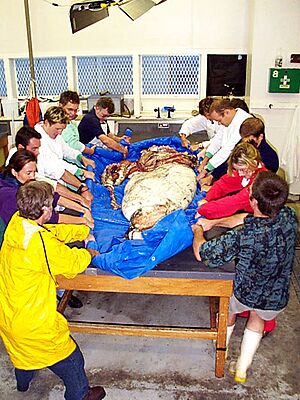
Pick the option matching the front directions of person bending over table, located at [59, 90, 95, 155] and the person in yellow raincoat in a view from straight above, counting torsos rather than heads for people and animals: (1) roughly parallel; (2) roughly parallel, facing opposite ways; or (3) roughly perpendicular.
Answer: roughly perpendicular

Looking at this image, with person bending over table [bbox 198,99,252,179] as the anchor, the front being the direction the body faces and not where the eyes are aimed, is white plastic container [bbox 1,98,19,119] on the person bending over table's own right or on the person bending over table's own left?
on the person bending over table's own right

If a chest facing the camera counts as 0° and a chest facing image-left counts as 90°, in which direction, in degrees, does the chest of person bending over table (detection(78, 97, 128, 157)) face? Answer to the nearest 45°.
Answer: approximately 315°

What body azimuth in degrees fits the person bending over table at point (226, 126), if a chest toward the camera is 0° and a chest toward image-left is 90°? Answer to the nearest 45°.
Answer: approximately 45°

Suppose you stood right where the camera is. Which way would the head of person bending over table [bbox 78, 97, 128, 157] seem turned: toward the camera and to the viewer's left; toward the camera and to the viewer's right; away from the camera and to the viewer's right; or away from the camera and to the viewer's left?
toward the camera and to the viewer's right

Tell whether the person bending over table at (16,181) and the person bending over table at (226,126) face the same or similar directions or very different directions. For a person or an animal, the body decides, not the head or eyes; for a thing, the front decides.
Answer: very different directions

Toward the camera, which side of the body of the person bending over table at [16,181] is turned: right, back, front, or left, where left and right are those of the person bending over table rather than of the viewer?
right

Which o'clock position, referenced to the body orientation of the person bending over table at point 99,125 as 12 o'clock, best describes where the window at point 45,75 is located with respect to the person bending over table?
The window is roughly at 7 o'clock from the person bending over table.

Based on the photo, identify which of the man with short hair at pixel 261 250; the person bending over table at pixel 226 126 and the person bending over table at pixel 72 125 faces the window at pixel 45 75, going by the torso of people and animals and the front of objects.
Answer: the man with short hair

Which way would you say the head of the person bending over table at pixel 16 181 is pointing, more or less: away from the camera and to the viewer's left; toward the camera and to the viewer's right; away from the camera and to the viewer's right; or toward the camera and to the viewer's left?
toward the camera and to the viewer's right

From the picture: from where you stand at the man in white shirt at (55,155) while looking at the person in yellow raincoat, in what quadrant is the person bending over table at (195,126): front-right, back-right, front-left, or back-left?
back-left

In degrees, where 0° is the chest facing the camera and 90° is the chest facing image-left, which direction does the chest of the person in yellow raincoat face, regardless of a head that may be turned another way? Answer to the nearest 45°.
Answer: approximately 225°

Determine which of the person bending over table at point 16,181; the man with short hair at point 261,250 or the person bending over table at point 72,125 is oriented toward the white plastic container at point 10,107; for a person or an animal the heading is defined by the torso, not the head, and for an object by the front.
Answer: the man with short hair

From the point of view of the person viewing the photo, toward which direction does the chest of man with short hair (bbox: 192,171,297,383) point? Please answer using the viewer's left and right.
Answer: facing away from the viewer and to the left of the viewer

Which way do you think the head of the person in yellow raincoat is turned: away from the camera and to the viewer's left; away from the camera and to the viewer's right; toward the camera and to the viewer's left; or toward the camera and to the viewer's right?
away from the camera and to the viewer's right

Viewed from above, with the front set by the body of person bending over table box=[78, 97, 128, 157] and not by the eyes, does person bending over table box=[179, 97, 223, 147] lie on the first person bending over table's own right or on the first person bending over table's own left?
on the first person bending over table's own left

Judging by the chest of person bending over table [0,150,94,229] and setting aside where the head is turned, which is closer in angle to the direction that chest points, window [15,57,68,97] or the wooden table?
the wooden table
